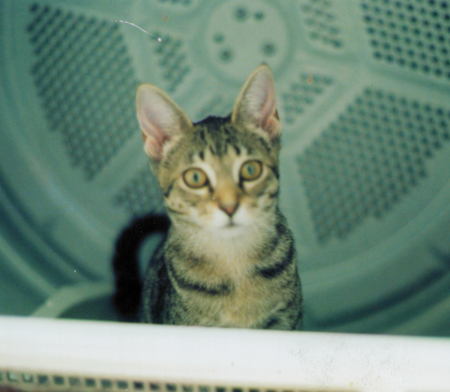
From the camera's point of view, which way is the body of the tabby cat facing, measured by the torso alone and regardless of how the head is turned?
toward the camera
